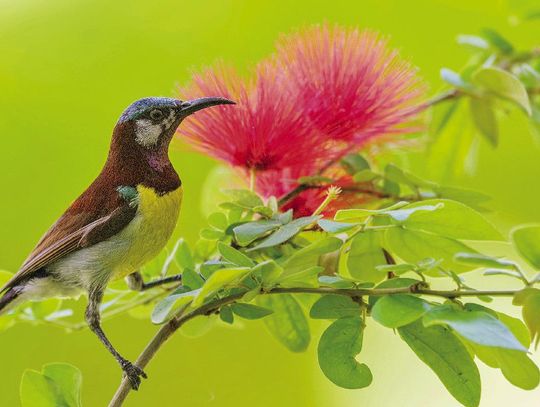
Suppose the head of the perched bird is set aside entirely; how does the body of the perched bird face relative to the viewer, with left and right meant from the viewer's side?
facing to the right of the viewer

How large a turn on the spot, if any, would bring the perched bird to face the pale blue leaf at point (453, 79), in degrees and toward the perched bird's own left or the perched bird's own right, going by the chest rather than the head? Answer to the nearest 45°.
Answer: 0° — it already faces it

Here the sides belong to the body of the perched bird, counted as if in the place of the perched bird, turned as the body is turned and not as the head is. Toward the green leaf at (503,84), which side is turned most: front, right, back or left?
front

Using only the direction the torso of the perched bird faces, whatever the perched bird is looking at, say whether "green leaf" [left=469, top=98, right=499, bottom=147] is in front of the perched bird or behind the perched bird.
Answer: in front
